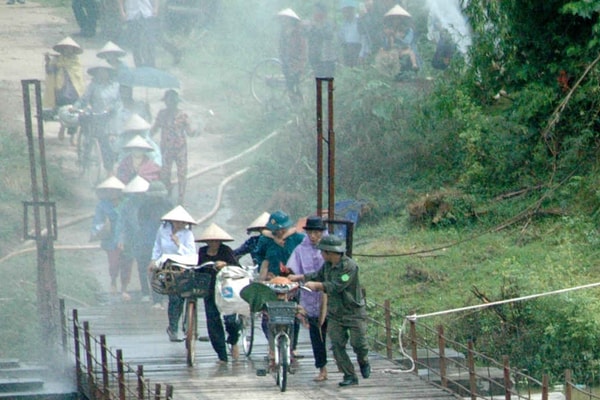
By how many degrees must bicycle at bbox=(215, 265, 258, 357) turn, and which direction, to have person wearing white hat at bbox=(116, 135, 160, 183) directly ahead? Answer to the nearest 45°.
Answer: approximately 180°

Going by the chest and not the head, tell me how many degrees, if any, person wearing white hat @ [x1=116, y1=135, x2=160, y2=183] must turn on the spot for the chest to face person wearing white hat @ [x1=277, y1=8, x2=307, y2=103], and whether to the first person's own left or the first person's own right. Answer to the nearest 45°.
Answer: approximately 135° to the first person's own left

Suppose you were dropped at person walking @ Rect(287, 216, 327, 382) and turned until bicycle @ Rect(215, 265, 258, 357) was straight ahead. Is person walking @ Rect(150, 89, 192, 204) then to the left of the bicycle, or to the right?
right

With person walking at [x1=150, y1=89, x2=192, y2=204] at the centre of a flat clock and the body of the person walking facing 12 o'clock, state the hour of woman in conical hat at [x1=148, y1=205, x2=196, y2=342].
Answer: The woman in conical hat is roughly at 12 o'clock from the person walking.

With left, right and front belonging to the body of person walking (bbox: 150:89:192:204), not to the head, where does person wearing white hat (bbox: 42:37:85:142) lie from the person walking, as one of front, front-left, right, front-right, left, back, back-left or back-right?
back-right

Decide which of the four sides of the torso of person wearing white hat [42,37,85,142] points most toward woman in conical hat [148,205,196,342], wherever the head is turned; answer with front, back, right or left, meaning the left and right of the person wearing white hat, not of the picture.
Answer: front

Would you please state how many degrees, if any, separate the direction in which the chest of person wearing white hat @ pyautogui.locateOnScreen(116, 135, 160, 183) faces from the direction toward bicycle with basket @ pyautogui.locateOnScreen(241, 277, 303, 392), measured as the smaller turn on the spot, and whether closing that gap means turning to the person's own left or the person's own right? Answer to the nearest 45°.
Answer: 0° — they already face it

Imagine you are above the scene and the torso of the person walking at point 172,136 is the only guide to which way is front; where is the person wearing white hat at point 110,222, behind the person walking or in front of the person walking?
in front
